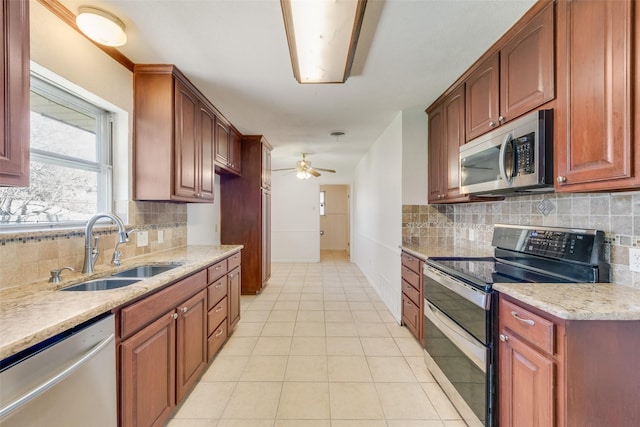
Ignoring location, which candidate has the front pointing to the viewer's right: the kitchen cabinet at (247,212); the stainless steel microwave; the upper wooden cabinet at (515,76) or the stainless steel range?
the kitchen cabinet

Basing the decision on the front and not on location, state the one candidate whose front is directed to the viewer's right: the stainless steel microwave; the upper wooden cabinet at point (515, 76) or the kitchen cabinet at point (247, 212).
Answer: the kitchen cabinet

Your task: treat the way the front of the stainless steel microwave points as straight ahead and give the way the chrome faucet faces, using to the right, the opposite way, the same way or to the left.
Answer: the opposite way

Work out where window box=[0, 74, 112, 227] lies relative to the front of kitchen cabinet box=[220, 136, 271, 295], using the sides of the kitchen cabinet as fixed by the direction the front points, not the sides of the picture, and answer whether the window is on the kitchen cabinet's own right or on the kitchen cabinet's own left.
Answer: on the kitchen cabinet's own right

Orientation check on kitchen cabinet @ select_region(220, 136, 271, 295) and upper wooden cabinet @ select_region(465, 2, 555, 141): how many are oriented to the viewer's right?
1

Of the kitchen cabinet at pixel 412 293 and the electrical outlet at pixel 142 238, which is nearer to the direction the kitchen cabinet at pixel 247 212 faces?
the kitchen cabinet

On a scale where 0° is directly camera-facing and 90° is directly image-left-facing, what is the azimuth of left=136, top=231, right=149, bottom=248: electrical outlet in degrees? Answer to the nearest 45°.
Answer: approximately 315°

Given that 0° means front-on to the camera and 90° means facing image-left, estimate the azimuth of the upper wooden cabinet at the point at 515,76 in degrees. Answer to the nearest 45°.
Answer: approximately 45°

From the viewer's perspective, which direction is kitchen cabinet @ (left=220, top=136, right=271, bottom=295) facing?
to the viewer's right

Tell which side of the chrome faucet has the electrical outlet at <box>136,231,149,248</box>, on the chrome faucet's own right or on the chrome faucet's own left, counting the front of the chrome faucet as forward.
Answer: on the chrome faucet's own left
